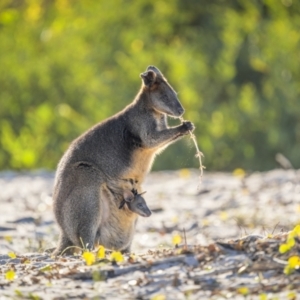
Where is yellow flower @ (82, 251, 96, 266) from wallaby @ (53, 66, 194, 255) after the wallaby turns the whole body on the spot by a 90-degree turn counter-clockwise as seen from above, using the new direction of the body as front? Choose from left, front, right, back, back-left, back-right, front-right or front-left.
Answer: back

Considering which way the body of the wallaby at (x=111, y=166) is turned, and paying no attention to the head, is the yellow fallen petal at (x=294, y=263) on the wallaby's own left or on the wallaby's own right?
on the wallaby's own right

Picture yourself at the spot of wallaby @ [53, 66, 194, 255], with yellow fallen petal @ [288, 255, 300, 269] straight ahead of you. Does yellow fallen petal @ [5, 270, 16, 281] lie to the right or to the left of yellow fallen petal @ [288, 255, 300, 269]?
right

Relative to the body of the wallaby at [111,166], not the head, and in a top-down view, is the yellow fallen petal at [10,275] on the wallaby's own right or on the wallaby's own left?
on the wallaby's own right

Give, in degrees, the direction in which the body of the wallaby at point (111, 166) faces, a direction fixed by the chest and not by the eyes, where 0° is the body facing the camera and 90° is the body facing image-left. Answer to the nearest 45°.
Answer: approximately 270°
